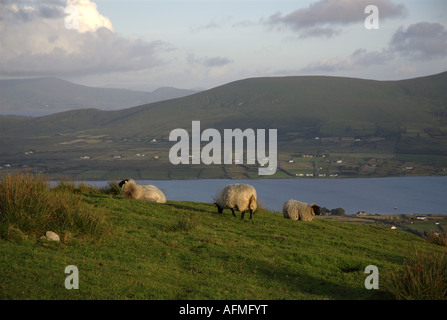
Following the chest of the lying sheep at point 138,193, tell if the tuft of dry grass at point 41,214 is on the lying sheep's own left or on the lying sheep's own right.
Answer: on the lying sheep's own left

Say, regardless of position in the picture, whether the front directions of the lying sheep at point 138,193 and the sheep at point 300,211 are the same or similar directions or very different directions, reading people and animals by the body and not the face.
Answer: very different directions

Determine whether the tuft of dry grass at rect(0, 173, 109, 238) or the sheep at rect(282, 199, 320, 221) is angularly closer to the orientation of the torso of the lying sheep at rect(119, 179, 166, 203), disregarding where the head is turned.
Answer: the tuft of dry grass

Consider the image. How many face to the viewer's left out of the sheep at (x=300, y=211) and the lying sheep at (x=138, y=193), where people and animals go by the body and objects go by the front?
1

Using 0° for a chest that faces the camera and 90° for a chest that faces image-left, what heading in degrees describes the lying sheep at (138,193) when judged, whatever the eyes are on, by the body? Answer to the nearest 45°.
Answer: approximately 90°

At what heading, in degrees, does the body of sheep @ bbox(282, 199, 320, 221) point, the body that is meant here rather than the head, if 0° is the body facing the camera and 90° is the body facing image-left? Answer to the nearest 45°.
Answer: approximately 270°

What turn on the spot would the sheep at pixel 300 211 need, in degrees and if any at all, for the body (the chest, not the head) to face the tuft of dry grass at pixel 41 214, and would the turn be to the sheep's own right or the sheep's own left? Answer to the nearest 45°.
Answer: approximately 135° to the sheep's own right

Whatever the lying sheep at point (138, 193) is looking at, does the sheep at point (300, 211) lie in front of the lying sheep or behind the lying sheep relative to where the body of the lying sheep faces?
behind

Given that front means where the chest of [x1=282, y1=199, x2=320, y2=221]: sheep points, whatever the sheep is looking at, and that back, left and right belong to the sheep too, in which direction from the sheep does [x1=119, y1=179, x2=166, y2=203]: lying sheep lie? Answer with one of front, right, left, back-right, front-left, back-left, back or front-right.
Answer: back
